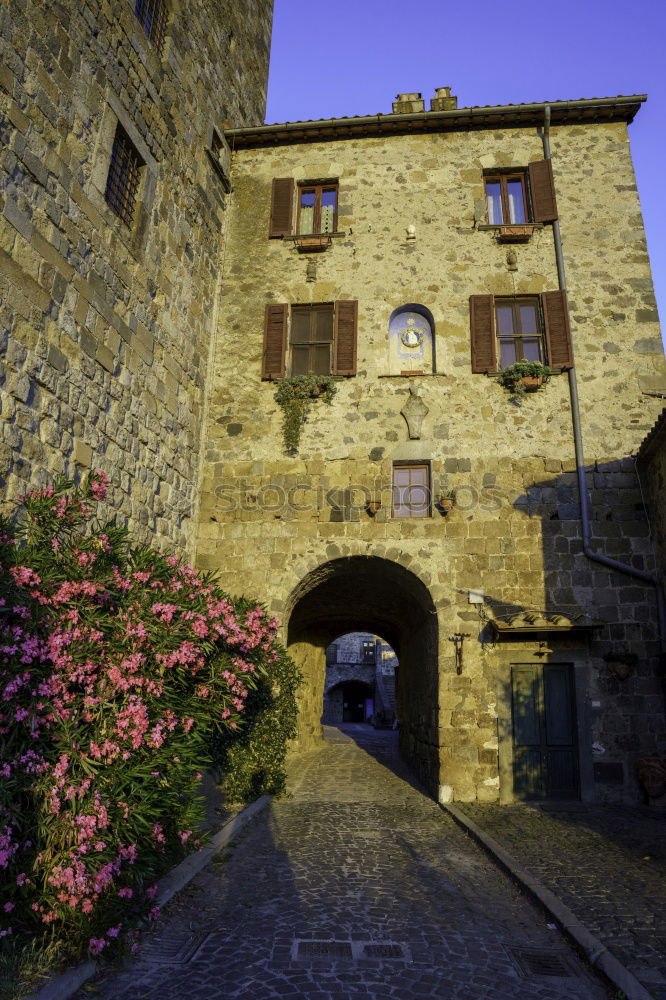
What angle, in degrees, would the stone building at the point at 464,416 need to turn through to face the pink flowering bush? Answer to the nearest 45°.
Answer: approximately 45° to its right

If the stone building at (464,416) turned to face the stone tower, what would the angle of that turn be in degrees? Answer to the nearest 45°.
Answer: approximately 45° to its right

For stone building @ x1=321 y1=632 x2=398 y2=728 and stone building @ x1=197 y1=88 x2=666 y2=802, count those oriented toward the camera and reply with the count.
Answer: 2

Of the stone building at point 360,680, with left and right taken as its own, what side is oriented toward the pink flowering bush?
front

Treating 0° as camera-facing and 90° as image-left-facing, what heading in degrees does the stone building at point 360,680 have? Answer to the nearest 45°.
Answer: approximately 0°

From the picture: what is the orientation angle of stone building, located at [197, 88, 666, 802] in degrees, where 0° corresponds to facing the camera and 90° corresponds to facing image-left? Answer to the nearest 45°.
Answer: approximately 0°

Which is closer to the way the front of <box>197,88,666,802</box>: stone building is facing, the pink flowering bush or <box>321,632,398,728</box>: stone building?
the pink flowering bush

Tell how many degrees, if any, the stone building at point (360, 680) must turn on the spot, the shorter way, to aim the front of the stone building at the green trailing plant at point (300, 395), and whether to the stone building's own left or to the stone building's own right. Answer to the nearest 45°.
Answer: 0° — it already faces it

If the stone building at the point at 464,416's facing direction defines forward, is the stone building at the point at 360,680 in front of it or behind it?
behind

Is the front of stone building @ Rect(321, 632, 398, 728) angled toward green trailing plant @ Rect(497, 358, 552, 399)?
yes
